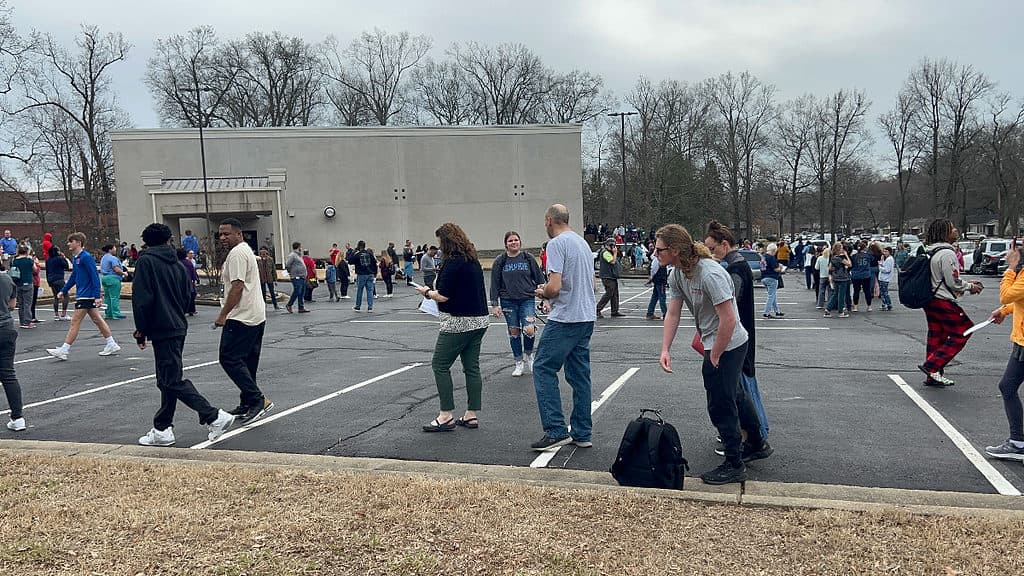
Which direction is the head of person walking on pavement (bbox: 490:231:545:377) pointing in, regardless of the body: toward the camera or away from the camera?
toward the camera

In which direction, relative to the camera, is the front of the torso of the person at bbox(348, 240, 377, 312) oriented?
away from the camera

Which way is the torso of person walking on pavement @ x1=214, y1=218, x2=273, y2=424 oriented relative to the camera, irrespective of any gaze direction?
to the viewer's left

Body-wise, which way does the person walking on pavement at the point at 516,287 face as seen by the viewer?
toward the camera

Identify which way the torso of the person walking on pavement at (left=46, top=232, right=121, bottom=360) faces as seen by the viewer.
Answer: to the viewer's left

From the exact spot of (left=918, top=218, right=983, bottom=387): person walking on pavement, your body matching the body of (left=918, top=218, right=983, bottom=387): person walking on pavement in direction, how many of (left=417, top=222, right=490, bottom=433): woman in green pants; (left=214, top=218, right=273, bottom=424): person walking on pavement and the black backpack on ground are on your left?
0

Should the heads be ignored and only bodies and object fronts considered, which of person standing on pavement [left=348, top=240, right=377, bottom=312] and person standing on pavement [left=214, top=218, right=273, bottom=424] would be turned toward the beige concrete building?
person standing on pavement [left=348, top=240, right=377, bottom=312]

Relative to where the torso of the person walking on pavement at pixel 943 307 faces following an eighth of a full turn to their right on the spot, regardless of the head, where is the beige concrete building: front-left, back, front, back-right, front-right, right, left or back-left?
back

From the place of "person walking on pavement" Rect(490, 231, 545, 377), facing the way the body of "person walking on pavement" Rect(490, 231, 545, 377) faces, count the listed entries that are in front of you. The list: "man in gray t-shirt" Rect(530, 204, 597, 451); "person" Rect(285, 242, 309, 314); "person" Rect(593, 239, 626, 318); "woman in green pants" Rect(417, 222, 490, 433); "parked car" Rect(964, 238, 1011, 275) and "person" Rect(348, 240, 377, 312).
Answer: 2

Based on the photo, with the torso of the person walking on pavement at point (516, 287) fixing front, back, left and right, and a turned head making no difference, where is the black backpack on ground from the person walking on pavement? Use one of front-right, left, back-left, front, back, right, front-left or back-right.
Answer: front

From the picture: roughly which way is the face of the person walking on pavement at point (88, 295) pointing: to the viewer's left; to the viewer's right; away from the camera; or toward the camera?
to the viewer's left

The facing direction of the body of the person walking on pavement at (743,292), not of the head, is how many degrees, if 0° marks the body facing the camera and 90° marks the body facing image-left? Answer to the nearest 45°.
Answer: approximately 90°

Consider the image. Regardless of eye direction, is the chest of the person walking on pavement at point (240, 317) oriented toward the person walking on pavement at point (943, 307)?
no

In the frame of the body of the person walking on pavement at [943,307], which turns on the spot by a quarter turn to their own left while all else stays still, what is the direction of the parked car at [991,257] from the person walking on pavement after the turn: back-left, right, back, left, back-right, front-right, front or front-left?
front

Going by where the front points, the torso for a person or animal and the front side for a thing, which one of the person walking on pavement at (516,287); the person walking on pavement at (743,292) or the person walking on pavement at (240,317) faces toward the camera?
the person walking on pavement at (516,287)

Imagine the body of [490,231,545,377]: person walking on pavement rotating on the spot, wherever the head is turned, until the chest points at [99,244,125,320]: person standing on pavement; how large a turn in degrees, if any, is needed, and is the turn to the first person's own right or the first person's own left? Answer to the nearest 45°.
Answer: approximately 135° to the first person's own right
